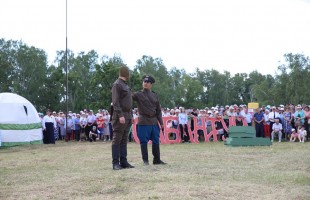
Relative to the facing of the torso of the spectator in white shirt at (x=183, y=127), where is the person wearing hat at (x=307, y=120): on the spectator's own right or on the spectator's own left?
on the spectator's own left

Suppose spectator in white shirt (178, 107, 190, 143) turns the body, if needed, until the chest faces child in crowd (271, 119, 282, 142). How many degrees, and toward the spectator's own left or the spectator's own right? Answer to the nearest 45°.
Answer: approximately 90° to the spectator's own left

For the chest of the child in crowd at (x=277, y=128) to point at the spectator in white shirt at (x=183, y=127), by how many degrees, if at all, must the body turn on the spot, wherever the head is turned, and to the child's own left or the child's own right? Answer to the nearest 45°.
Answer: approximately 90° to the child's own right

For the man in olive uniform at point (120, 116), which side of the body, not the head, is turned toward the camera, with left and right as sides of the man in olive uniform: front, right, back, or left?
right

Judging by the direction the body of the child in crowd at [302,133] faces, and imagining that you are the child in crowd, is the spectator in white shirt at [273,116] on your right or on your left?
on your right

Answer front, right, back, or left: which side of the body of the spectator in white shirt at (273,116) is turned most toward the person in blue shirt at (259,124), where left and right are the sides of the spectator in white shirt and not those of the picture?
right

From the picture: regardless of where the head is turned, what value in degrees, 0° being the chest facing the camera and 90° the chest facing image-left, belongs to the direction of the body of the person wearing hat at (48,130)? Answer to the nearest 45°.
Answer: approximately 0°

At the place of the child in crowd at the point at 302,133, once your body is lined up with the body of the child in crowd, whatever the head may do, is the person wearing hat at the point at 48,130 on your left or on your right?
on your right

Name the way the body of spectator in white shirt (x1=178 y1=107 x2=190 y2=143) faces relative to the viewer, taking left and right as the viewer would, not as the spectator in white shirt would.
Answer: facing the viewer

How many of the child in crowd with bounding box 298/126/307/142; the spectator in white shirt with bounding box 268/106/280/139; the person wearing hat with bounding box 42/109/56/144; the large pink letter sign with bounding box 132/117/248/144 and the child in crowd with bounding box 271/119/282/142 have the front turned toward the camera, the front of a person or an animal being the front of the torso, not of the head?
5

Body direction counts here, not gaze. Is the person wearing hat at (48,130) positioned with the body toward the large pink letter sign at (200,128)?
no

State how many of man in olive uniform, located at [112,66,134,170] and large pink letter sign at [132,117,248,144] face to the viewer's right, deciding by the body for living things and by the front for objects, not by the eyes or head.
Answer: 1

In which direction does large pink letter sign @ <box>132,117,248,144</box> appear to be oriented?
toward the camera

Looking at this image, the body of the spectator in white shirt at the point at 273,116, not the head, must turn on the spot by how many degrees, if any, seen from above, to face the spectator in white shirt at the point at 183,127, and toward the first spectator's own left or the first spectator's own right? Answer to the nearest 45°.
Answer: approximately 90° to the first spectator's own right

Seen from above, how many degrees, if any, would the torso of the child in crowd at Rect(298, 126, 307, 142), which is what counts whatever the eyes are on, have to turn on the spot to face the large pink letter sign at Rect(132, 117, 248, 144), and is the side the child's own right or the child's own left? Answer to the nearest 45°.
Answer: approximately 90° to the child's own right

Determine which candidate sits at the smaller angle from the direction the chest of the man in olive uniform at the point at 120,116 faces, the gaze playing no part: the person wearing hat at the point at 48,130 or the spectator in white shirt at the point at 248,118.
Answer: the spectator in white shirt

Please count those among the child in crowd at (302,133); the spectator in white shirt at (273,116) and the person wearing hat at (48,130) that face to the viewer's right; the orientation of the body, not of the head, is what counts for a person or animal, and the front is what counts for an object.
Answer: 0
